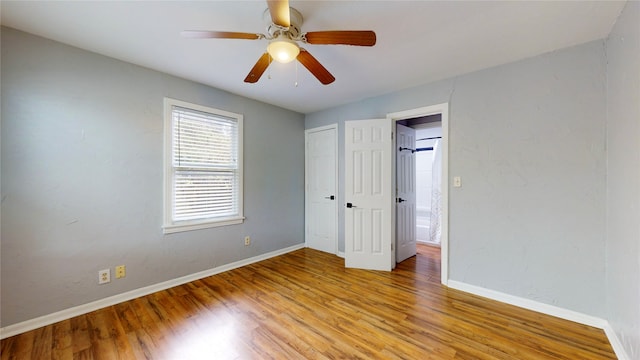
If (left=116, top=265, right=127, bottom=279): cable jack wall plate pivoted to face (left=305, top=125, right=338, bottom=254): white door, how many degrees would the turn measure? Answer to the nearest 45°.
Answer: approximately 90° to its left

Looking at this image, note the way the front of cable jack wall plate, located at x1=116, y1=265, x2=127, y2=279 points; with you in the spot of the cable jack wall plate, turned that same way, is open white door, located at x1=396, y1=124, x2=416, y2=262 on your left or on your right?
on your left

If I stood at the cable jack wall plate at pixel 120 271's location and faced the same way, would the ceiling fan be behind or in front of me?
in front
